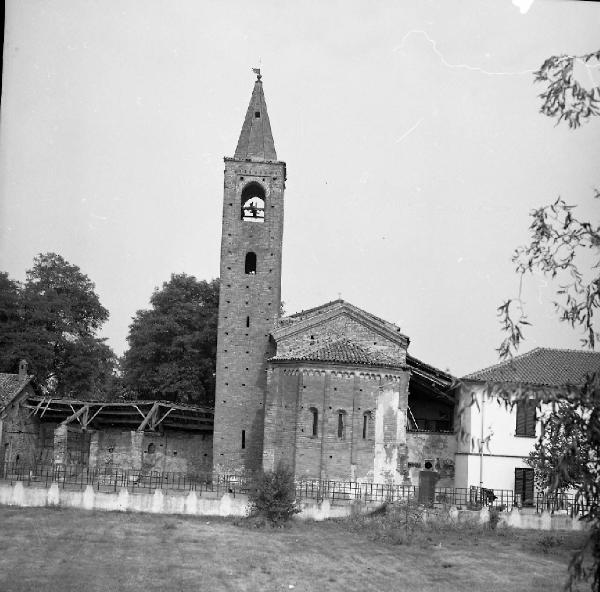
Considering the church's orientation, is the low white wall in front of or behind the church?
behind

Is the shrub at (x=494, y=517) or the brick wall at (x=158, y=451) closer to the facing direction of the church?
the brick wall

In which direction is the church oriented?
away from the camera

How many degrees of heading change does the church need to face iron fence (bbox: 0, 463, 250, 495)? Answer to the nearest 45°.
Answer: approximately 90° to its left

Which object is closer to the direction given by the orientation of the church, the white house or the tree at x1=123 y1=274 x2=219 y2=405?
the tree

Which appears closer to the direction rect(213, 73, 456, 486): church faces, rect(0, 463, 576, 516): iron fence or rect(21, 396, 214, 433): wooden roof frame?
the wooden roof frame

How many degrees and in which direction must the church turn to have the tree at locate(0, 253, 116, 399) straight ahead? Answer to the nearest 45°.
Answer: approximately 45° to its left

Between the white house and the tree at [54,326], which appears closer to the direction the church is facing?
the tree

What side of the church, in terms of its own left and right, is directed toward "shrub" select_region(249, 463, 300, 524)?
back
